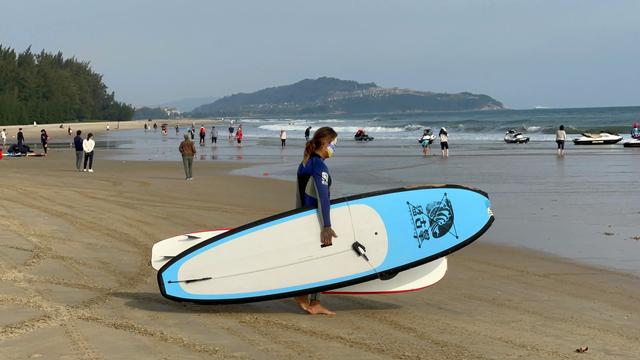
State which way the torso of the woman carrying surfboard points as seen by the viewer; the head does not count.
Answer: to the viewer's right

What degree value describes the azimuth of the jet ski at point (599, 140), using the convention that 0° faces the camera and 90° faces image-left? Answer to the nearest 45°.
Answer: approximately 270°

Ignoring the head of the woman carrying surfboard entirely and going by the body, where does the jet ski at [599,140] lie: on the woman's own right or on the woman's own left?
on the woman's own left

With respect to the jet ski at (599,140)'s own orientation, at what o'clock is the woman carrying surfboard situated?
The woman carrying surfboard is roughly at 3 o'clock from the jet ski.

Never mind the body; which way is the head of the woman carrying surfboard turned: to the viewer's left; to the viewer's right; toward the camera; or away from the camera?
to the viewer's right

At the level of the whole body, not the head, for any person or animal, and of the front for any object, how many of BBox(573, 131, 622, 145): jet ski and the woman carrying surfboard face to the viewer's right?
2
